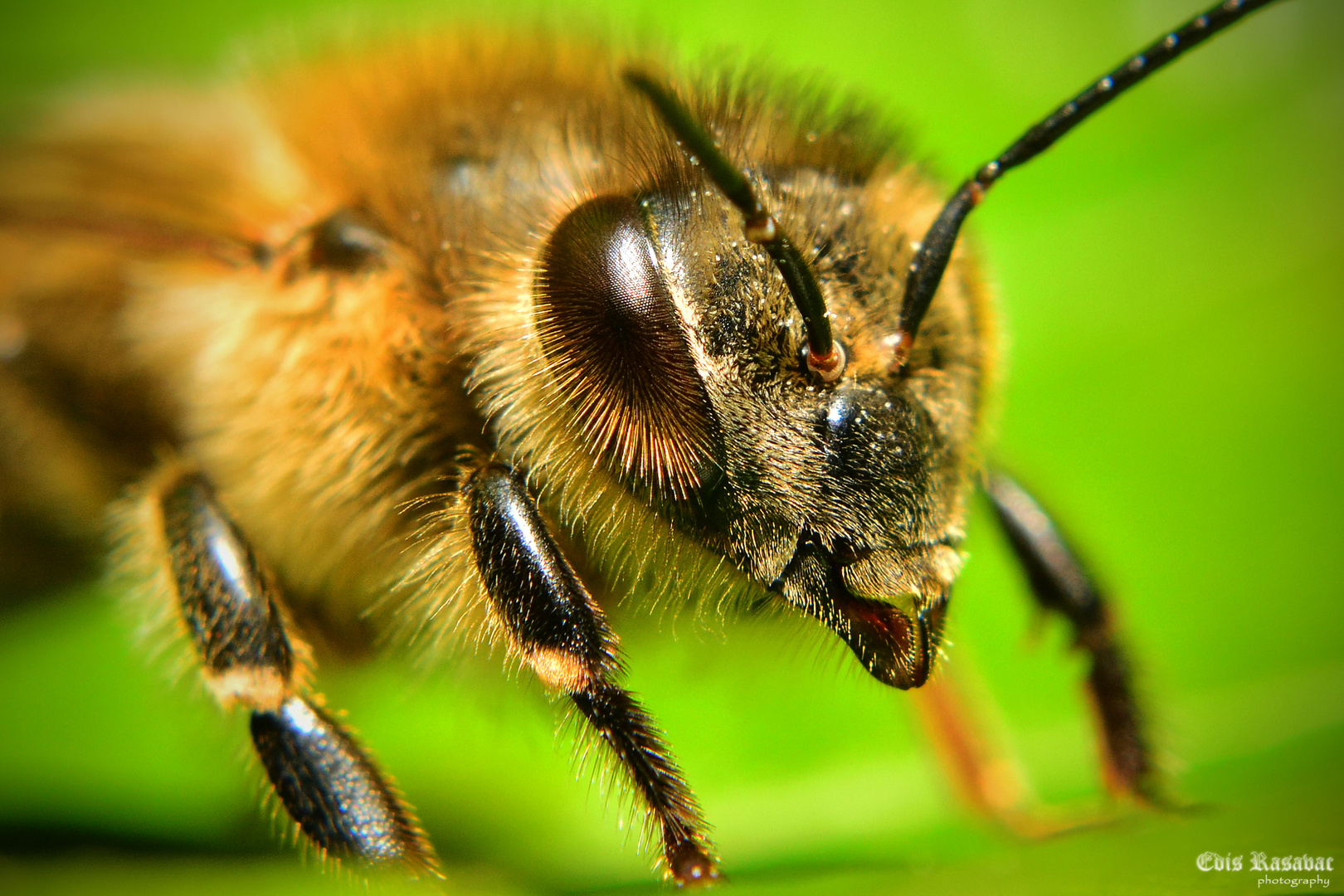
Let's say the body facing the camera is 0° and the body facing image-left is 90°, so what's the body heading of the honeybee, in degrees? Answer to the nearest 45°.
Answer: approximately 315°
